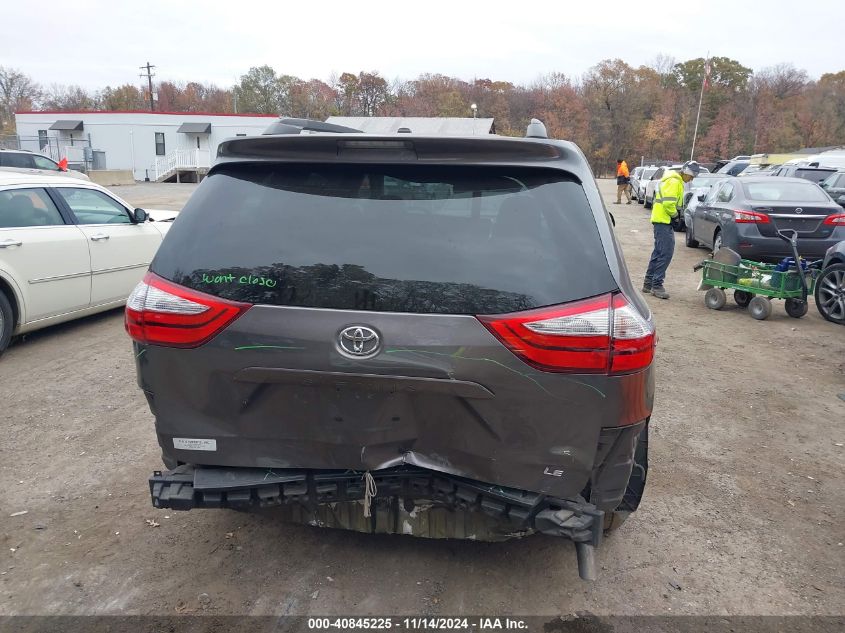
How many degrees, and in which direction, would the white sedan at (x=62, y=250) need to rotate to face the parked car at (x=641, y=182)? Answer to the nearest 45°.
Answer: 0° — it already faces it

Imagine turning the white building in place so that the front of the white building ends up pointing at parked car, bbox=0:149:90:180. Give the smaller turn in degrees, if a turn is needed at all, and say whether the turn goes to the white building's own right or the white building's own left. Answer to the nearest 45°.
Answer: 0° — it already faces it

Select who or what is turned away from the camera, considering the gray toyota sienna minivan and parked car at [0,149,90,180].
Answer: the gray toyota sienna minivan

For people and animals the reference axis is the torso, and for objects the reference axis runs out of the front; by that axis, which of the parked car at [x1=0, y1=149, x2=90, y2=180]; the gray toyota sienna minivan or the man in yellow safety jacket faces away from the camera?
the gray toyota sienna minivan

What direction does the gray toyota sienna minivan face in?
away from the camera

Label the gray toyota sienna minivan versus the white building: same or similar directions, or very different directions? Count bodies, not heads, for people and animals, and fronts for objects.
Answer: very different directions

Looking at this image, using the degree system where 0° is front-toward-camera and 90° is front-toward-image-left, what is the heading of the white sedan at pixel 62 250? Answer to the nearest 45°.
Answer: approximately 225°

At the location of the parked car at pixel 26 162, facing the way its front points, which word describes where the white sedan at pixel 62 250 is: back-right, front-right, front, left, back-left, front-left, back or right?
right
